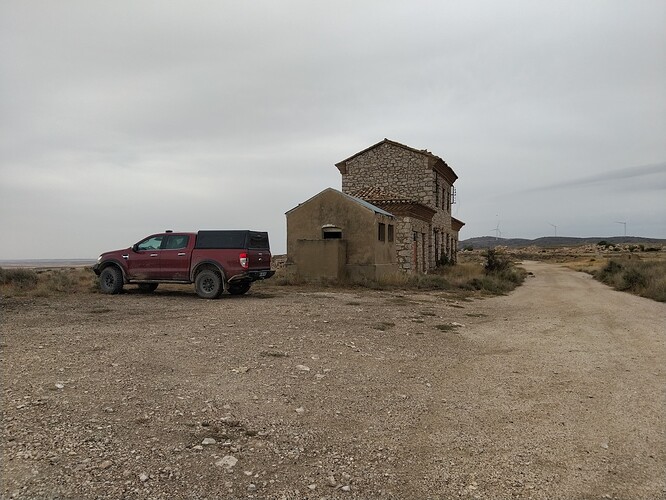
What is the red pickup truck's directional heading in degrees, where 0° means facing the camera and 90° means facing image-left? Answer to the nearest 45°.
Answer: approximately 135°

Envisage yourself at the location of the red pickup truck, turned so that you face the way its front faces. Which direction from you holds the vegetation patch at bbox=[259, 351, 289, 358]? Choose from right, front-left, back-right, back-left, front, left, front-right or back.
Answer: back-left

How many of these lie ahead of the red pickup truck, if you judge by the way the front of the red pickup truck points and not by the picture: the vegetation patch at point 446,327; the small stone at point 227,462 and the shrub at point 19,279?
1

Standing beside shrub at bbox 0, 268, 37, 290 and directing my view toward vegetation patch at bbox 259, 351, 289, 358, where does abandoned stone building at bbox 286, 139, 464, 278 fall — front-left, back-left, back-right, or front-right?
front-left

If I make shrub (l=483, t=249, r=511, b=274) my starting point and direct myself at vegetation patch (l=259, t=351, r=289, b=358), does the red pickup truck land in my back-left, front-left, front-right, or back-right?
front-right

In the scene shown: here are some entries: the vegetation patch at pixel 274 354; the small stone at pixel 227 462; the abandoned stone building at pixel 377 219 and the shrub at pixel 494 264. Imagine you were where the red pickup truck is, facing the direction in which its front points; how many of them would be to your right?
2

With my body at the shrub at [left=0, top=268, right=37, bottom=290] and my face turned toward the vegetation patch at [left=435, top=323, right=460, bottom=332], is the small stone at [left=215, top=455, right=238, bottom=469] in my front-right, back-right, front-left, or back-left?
front-right

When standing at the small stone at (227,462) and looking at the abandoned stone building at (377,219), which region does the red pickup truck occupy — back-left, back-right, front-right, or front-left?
front-left

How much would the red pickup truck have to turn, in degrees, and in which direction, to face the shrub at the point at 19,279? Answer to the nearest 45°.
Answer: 0° — it already faces it

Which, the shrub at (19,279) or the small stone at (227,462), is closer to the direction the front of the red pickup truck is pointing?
the shrub

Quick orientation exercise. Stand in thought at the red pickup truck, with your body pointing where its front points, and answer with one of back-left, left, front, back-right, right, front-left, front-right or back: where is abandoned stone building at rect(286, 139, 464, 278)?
right

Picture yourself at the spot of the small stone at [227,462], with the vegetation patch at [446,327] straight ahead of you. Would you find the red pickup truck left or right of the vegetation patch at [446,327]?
left

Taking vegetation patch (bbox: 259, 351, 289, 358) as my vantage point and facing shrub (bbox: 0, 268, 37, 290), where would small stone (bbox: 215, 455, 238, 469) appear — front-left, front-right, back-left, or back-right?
back-left

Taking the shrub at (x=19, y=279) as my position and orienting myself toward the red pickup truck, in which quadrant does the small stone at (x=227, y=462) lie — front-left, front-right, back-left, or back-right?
front-right

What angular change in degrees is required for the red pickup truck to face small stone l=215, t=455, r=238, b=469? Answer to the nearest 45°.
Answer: approximately 135° to its left
